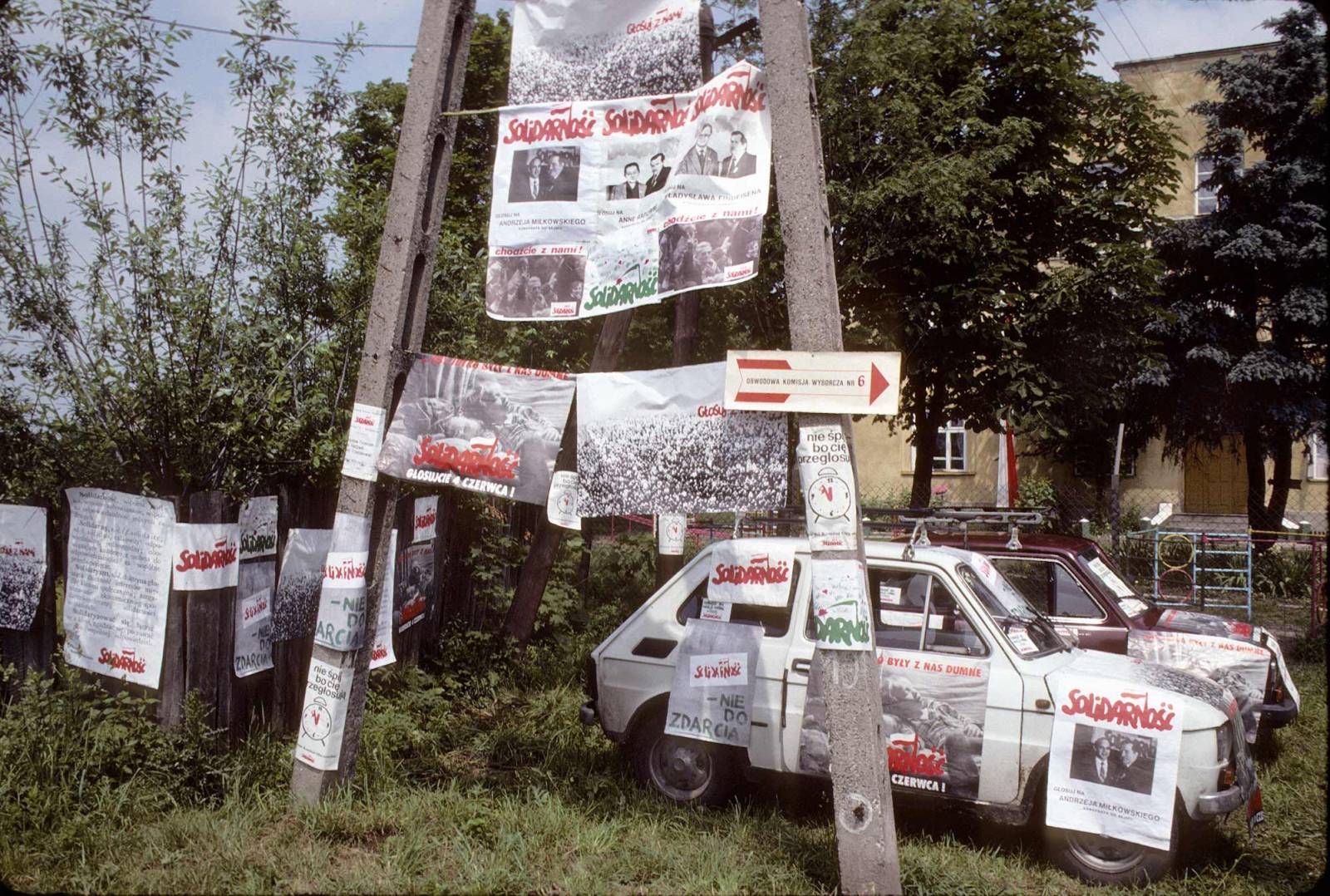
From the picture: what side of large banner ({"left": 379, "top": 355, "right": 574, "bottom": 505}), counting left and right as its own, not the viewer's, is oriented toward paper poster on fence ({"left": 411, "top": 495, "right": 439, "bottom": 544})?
back

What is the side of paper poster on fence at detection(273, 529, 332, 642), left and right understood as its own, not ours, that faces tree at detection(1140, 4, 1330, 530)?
left

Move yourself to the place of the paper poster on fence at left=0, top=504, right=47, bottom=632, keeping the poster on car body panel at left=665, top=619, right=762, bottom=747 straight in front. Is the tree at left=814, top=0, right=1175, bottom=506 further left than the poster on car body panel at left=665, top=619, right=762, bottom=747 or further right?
left

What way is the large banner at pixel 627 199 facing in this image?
toward the camera

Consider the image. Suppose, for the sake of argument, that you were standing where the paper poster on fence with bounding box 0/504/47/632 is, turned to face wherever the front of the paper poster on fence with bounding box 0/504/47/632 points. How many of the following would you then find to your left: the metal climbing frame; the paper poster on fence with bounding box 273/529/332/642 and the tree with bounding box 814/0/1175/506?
3

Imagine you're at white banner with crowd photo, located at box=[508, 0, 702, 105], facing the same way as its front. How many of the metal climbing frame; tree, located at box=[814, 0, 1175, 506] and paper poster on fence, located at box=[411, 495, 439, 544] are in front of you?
0

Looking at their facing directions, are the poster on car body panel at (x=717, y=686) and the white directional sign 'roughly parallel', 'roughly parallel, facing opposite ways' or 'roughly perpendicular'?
roughly parallel

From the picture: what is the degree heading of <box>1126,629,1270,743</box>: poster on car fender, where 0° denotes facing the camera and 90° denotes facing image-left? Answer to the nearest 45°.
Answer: approximately 0°

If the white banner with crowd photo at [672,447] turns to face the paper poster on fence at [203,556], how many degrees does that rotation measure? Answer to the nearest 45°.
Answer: approximately 90° to its right

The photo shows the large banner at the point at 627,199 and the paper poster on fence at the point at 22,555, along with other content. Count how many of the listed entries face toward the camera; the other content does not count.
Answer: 2

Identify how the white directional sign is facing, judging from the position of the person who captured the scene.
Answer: facing the viewer

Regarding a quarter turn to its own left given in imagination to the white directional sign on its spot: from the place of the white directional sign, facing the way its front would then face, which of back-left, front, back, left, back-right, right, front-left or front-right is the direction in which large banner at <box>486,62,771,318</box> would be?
back-left

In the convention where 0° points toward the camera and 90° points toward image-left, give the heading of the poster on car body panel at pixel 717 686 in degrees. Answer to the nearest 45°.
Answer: approximately 0°

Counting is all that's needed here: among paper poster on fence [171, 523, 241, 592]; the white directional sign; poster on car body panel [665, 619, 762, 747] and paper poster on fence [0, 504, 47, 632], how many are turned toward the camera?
4

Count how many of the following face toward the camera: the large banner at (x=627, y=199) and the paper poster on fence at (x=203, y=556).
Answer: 2

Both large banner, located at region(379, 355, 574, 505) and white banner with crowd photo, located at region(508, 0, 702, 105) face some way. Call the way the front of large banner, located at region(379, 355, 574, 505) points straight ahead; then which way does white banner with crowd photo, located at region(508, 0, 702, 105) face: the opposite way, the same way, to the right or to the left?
the same way

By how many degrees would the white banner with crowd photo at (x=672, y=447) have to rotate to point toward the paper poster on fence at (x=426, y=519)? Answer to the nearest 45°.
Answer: approximately 135° to its right

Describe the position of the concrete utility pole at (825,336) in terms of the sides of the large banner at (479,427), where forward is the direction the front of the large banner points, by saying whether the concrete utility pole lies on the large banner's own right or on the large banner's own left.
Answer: on the large banner's own left
